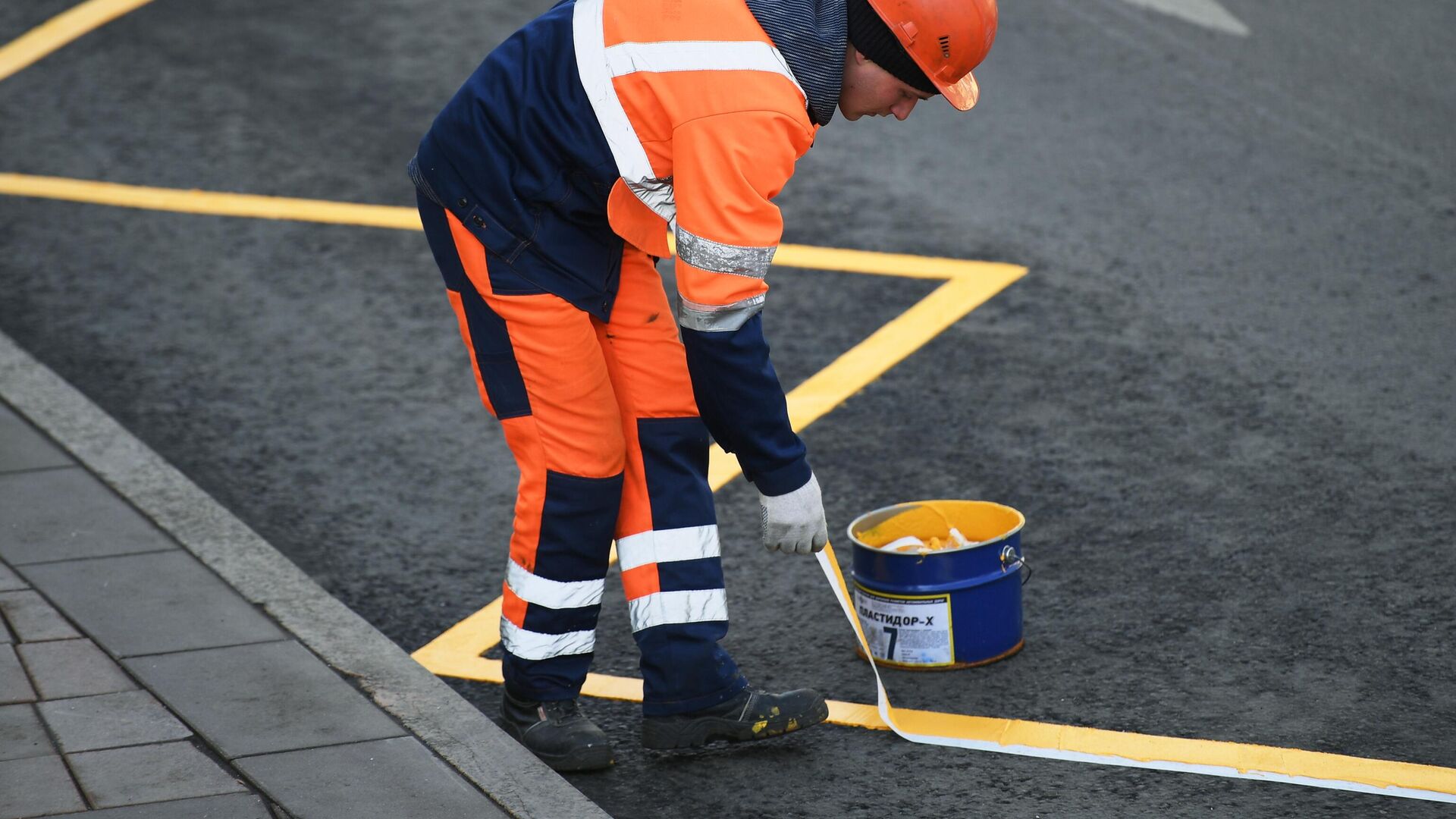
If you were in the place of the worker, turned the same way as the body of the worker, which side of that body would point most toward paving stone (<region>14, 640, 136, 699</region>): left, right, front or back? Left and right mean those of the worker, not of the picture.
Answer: back

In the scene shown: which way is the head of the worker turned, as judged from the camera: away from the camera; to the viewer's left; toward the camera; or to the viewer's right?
to the viewer's right

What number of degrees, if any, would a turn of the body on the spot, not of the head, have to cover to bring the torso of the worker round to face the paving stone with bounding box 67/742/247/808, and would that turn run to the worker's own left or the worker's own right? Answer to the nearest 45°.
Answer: approximately 135° to the worker's own right

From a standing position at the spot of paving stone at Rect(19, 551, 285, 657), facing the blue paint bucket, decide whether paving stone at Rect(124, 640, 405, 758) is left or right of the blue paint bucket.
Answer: right

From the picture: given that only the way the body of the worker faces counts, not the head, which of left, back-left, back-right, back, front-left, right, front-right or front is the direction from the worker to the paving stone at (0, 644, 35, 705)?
back

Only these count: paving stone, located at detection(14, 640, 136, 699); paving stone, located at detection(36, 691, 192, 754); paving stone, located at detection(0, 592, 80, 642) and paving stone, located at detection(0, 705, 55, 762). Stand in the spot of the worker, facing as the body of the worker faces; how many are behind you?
4

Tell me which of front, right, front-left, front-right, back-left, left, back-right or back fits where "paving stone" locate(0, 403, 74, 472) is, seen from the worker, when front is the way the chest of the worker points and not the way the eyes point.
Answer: back-left

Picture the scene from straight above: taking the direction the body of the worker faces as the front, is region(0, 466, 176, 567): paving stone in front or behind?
behind

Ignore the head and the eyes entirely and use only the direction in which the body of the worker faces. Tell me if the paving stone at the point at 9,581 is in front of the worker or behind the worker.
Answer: behind

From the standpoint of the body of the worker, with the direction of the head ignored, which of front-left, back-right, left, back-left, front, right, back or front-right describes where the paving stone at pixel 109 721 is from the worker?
back

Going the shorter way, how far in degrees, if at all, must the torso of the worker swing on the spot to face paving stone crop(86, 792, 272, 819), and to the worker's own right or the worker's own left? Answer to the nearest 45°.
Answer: approximately 135° to the worker's own right

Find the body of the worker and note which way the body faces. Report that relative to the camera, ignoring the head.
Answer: to the viewer's right
